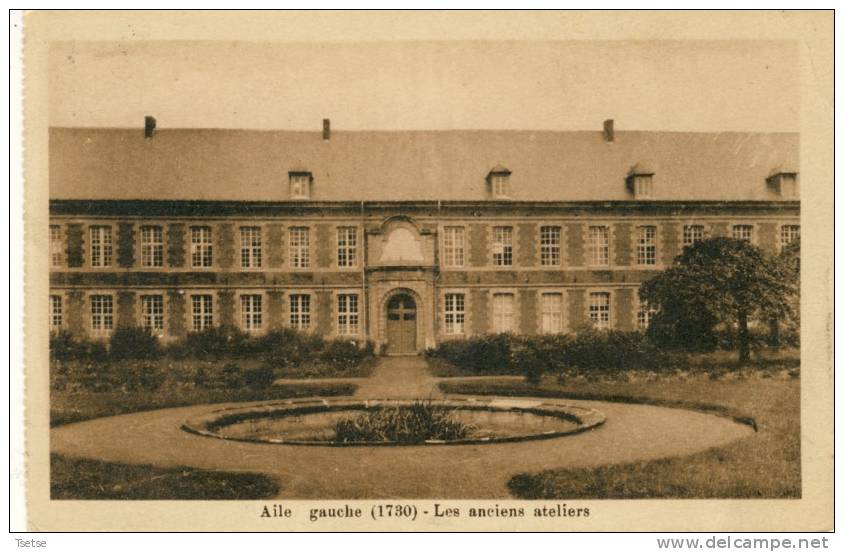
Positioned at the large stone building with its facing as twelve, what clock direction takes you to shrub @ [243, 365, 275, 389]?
The shrub is roughly at 1 o'clock from the large stone building.

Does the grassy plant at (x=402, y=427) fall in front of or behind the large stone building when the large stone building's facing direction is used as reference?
in front

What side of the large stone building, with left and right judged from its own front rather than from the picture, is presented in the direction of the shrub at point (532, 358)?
front

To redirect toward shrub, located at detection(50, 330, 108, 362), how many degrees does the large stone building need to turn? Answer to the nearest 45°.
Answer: approximately 45° to its right

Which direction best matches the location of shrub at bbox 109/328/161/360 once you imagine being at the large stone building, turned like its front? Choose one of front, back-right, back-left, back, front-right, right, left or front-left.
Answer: front-right

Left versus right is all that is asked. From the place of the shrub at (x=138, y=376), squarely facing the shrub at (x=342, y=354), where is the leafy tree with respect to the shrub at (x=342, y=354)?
right

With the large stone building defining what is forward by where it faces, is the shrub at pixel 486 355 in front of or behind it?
in front

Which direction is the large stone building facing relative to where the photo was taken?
toward the camera
